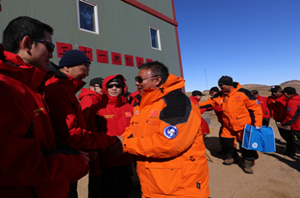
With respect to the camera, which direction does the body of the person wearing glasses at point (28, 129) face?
to the viewer's right

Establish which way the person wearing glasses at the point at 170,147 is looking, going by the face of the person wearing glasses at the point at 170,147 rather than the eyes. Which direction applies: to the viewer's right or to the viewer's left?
to the viewer's left

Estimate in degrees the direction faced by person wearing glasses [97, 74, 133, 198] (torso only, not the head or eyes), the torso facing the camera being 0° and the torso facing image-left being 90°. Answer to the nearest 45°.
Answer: approximately 0°

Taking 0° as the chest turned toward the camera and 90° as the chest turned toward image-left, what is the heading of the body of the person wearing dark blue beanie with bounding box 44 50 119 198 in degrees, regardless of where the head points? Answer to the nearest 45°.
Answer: approximately 270°

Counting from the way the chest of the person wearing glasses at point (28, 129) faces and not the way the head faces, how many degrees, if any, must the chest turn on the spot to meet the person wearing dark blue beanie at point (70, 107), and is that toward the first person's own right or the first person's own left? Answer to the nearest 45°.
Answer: approximately 45° to the first person's own left

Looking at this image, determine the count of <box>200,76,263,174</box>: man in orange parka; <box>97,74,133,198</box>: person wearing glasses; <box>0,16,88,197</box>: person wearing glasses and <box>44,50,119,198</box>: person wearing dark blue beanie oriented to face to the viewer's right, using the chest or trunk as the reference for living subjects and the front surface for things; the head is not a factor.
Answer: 2

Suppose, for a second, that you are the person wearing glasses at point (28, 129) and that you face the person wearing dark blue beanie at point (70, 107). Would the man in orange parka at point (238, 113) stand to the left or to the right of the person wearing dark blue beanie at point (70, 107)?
right
